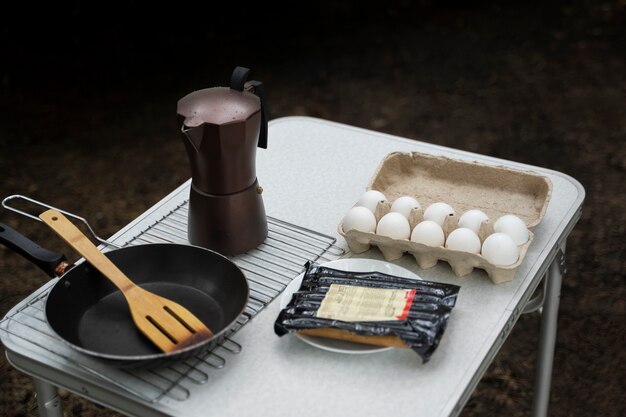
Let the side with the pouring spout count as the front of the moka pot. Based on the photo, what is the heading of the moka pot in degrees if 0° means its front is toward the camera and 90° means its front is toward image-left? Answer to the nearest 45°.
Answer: approximately 45°
